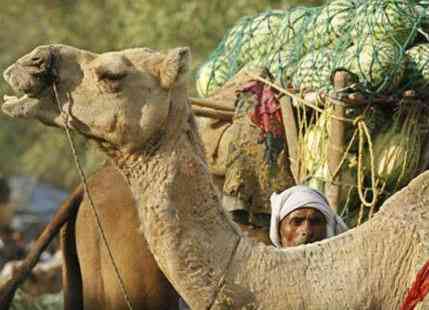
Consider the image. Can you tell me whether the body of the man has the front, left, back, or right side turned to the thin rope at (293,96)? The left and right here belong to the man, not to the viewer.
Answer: back

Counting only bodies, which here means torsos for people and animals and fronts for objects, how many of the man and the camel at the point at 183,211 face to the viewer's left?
1

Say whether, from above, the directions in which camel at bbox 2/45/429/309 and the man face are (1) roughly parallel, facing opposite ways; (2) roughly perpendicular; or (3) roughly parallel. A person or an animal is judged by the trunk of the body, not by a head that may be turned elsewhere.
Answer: roughly perpendicular

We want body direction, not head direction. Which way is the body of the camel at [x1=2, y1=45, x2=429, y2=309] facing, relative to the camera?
to the viewer's left

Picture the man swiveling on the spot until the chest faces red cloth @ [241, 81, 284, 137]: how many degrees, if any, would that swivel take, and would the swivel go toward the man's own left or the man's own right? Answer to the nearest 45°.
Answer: approximately 180°

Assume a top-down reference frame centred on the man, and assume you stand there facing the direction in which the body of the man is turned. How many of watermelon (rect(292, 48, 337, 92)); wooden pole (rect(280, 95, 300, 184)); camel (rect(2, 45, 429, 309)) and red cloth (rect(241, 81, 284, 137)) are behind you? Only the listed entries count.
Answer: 3

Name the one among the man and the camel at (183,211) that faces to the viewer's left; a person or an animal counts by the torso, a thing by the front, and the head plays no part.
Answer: the camel

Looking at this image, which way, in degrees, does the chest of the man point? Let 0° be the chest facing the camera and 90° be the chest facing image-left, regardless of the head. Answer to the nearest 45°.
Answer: approximately 0°

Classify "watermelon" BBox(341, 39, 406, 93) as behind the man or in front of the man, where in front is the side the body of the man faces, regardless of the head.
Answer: behind

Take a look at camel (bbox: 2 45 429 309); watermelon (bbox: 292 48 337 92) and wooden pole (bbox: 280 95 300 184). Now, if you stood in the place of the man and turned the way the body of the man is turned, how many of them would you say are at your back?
2
